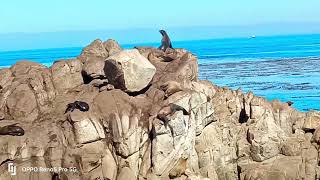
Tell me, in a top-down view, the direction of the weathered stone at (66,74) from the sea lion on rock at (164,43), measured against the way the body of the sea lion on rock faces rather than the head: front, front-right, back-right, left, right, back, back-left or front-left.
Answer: front-left

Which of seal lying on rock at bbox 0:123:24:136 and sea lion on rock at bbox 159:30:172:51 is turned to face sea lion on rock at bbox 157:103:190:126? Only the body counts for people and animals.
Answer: the seal lying on rock

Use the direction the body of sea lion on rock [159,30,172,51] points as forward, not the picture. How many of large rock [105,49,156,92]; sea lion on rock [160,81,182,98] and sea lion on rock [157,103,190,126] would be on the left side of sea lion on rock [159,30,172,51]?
3

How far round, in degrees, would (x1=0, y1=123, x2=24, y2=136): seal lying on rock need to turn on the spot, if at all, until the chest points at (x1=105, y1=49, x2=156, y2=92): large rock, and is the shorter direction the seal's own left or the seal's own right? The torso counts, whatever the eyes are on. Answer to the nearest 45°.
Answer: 0° — it already faces it

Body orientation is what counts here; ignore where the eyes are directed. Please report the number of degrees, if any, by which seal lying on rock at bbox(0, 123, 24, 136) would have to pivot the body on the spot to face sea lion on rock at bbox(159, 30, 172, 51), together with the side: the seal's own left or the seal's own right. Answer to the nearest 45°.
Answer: approximately 45° to the seal's own left

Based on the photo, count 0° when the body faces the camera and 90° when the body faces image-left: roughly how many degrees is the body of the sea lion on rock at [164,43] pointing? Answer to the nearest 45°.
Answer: approximately 90°

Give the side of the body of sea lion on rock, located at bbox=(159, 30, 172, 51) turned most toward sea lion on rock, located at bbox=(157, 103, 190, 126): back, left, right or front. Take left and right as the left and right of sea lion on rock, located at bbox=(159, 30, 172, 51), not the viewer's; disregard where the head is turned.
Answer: left

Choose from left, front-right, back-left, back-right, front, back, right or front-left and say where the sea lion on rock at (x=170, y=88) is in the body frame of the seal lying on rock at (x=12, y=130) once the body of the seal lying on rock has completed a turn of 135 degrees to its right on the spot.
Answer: back-left

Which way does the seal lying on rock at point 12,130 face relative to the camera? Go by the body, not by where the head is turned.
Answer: to the viewer's right

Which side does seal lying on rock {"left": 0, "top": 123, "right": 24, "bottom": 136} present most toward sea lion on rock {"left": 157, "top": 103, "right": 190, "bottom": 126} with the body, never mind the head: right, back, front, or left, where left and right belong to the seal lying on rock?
front

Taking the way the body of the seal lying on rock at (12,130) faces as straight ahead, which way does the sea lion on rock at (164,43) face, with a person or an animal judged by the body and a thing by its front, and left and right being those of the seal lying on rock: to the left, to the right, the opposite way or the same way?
the opposite way

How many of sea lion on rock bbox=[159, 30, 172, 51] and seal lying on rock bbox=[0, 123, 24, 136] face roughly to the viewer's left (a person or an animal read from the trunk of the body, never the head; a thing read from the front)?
1

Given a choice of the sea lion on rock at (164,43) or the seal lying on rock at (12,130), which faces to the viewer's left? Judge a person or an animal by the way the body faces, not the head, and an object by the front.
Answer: the sea lion on rock
